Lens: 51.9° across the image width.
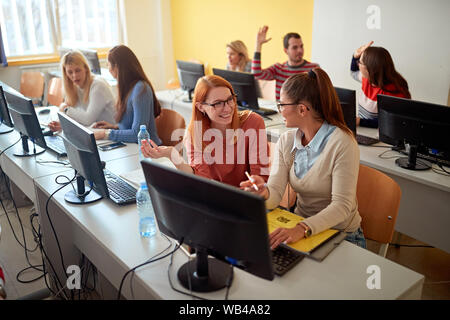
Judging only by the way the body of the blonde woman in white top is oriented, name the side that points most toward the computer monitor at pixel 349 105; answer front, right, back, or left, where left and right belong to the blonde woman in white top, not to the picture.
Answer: left

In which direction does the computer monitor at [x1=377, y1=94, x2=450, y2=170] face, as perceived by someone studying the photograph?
facing away from the viewer and to the right of the viewer

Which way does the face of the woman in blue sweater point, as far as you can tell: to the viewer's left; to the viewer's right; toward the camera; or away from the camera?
to the viewer's left

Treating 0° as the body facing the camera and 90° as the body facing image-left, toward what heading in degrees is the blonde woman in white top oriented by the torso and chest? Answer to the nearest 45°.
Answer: approximately 45°

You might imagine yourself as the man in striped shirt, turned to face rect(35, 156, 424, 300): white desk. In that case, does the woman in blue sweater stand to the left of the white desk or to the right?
right

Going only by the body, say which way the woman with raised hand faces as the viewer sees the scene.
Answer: to the viewer's left

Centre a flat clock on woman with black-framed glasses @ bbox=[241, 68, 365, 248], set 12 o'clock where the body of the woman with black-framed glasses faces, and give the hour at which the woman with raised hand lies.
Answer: The woman with raised hand is roughly at 5 o'clock from the woman with black-framed glasses.

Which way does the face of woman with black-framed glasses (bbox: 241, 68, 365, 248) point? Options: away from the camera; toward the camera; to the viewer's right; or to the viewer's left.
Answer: to the viewer's left

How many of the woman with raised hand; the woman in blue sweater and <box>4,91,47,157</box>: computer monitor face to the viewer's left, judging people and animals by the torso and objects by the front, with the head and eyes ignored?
2

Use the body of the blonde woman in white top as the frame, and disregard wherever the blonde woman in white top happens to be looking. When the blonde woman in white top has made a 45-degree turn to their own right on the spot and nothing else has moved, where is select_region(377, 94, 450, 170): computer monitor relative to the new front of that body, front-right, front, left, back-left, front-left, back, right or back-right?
back-left

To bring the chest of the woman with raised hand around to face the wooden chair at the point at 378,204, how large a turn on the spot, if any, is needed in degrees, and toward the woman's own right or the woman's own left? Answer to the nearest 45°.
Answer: approximately 90° to the woman's own left

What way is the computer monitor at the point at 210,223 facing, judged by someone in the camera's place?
facing away from the viewer and to the right of the viewer

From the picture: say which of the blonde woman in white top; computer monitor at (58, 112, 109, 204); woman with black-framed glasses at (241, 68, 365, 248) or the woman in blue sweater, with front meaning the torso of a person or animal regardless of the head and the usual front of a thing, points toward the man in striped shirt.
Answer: the computer monitor

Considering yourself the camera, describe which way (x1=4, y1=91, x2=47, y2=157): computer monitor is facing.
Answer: facing away from the viewer and to the right of the viewer

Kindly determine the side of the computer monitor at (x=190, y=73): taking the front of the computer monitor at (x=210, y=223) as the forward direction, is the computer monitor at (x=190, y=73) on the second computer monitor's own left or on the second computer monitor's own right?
on the second computer monitor's own left

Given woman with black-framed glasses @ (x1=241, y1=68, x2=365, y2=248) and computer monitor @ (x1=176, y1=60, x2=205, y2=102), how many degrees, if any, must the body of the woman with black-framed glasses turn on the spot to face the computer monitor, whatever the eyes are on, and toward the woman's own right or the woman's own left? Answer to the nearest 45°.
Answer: approximately 90° to the woman's own right

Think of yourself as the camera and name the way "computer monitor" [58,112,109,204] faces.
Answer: facing away from the viewer and to the right of the viewer

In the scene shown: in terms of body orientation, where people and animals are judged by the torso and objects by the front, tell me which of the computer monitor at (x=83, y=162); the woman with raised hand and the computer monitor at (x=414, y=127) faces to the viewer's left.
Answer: the woman with raised hand
